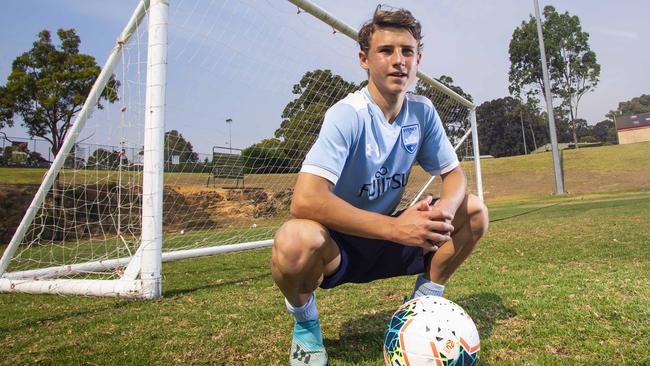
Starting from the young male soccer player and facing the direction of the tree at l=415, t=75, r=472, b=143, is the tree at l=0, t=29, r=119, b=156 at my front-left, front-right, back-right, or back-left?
front-left

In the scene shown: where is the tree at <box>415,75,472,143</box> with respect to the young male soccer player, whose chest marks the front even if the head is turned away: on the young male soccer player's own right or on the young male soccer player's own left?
on the young male soccer player's own left

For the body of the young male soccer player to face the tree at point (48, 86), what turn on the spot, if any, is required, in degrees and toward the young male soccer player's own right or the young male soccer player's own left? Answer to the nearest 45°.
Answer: approximately 180°

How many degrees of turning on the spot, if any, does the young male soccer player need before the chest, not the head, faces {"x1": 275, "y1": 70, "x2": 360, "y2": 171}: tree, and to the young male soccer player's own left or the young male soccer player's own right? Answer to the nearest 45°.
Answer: approximately 135° to the young male soccer player's own left

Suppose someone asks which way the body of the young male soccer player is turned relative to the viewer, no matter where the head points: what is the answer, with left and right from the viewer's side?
facing the viewer and to the right of the viewer
